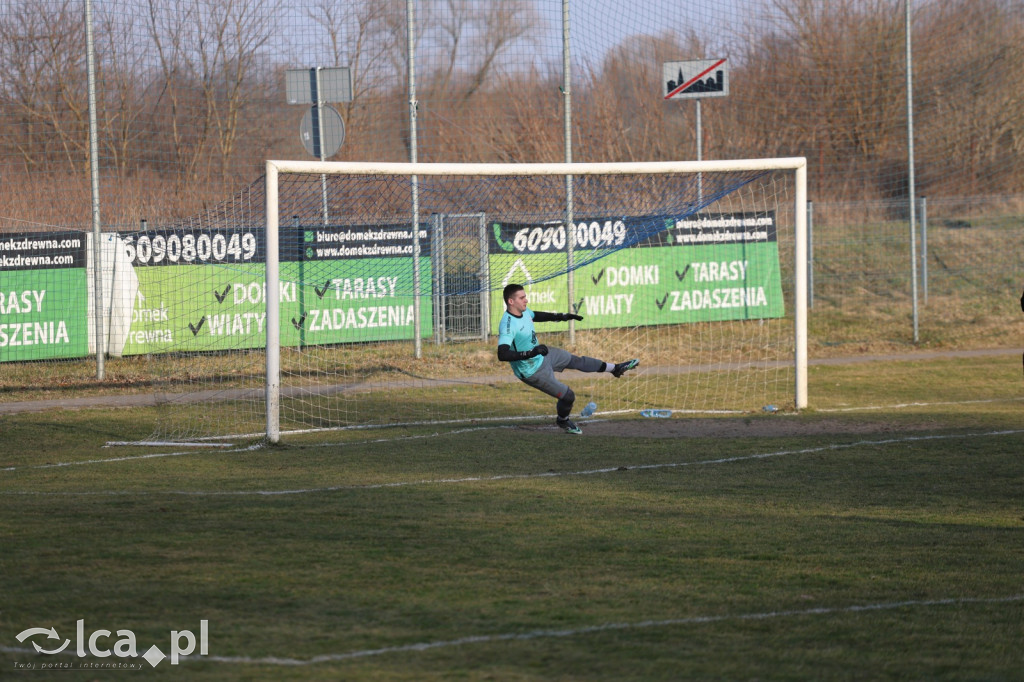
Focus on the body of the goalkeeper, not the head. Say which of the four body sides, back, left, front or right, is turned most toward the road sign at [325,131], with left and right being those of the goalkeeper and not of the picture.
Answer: back

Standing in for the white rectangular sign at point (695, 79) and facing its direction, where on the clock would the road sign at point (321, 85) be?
The road sign is roughly at 2 o'clock from the white rectangular sign.

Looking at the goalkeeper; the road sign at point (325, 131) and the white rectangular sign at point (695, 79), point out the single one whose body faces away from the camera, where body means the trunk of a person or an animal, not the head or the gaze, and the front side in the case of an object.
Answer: the road sign

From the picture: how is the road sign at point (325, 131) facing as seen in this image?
away from the camera

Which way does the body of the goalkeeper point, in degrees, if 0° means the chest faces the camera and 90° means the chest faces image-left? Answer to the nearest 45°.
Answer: approximately 315°

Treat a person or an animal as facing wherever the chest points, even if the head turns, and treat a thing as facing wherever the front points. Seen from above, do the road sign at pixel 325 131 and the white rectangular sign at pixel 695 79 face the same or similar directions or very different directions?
very different directions

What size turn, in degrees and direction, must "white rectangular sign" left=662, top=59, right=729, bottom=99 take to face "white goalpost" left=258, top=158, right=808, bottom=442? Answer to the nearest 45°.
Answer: approximately 45° to its right

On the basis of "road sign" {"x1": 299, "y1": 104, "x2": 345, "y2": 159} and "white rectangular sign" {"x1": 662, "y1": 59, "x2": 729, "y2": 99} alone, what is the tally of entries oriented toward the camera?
1

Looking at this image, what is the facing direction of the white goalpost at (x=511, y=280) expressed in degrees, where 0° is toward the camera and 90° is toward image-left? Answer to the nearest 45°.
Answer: approximately 315°

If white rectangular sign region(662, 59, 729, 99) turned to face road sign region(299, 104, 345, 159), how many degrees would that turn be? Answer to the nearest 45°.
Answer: approximately 45° to its right
